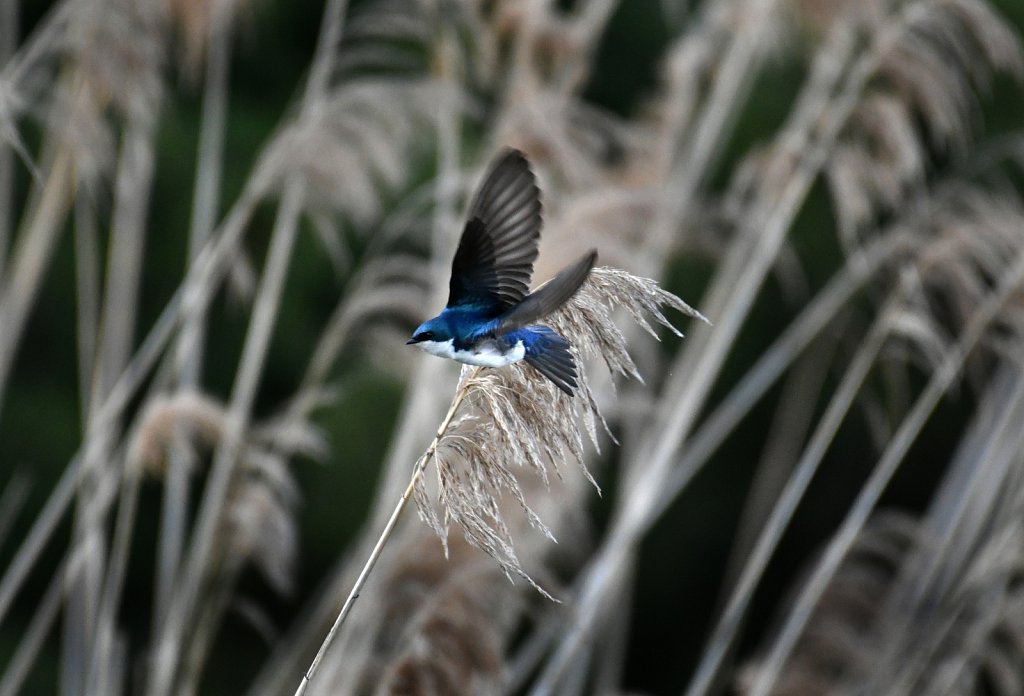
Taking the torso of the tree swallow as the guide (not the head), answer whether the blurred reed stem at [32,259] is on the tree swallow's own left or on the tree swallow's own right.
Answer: on the tree swallow's own right

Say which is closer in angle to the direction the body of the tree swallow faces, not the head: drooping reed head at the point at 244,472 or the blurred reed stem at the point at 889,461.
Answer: the drooping reed head

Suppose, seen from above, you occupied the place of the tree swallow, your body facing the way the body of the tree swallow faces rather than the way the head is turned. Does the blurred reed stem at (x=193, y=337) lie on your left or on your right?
on your right

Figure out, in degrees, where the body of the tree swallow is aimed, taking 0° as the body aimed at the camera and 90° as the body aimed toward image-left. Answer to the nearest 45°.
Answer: approximately 90°

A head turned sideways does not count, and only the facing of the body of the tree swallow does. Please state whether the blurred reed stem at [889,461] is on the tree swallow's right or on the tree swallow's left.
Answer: on the tree swallow's right

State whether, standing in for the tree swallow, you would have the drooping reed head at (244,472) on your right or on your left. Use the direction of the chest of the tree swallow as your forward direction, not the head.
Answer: on your right
